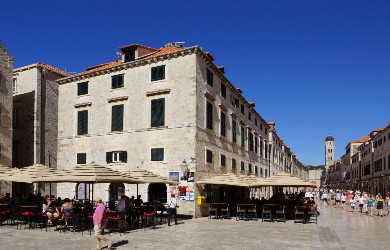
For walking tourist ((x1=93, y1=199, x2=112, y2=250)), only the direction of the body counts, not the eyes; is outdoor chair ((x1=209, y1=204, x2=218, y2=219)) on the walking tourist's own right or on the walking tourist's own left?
on the walking tourist's own right

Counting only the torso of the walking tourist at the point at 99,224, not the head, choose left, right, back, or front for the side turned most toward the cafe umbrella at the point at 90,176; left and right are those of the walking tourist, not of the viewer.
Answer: right

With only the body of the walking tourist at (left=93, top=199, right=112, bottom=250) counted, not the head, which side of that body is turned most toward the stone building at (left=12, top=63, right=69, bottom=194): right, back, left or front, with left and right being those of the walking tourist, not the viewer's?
right

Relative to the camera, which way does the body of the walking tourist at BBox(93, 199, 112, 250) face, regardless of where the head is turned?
to the viewer's left

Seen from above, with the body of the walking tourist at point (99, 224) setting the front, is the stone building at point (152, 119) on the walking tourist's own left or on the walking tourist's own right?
on the walking tourist's own right

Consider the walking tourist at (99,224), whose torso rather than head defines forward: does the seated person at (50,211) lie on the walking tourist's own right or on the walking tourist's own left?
on the walking tourist's own right
